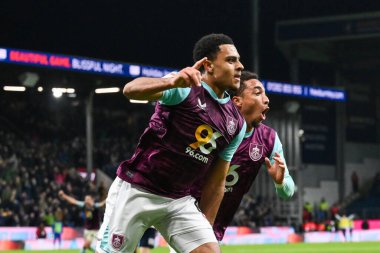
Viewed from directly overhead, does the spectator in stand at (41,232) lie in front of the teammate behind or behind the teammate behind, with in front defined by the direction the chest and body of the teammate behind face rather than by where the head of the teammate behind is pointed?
behind

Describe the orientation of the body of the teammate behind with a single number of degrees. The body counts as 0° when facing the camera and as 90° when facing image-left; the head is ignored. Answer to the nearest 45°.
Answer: approximately 315°
